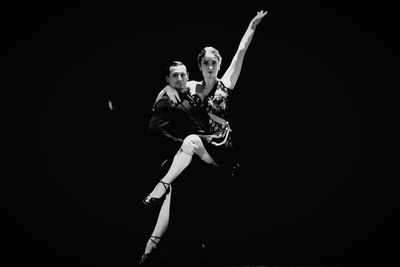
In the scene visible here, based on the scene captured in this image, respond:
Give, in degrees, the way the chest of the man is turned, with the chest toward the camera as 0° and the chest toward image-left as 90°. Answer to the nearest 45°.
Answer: approximately 315°
